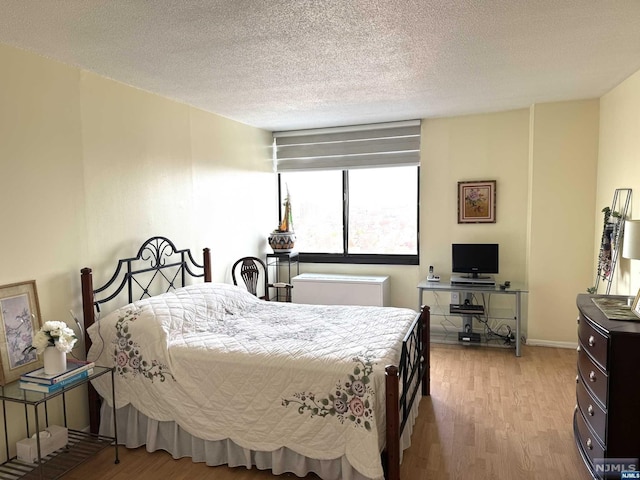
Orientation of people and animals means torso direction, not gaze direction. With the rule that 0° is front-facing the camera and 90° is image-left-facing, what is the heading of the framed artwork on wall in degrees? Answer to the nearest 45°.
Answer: approximately 0°

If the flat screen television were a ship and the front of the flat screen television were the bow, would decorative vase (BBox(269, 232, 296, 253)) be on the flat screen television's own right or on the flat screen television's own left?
on the flat screen television's own right

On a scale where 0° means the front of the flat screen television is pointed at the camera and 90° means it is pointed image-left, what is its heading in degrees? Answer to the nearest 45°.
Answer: approximately 0°

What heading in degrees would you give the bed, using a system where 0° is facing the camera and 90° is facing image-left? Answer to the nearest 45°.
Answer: approximately 315°

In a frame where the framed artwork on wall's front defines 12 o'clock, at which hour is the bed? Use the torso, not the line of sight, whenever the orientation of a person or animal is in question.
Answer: The bed is roughly at 1 o'clock from the framed artwork on wall.

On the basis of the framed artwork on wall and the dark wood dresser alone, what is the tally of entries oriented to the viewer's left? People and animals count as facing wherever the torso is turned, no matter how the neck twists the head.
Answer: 1

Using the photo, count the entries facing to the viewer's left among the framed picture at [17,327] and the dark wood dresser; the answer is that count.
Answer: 1

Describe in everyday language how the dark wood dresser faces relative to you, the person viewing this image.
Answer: facing to the left of the viewer

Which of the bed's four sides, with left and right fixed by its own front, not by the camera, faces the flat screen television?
left

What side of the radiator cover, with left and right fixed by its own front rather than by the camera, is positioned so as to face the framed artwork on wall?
left

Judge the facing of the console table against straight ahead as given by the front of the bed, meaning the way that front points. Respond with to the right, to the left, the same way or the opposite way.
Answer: to the right
